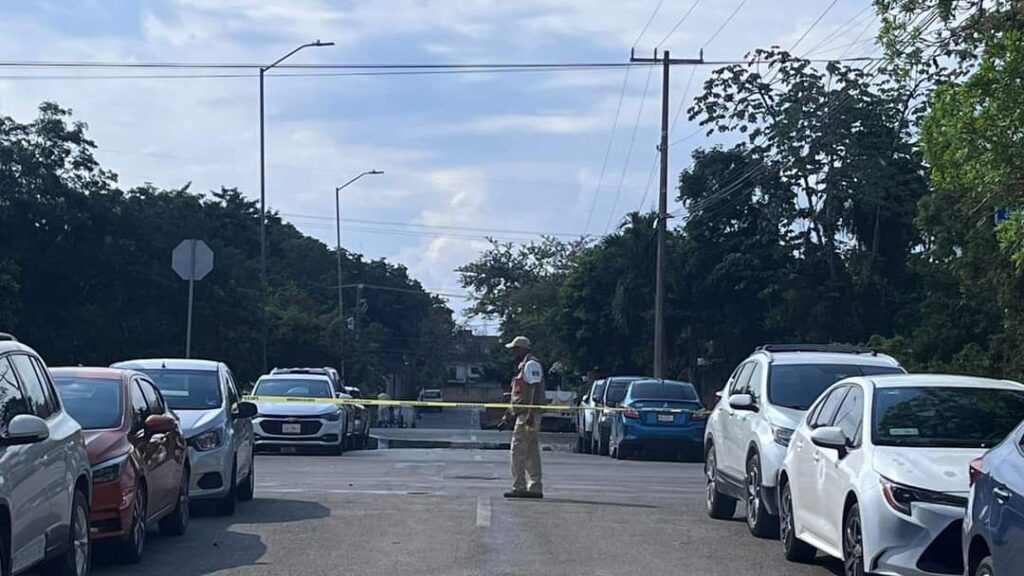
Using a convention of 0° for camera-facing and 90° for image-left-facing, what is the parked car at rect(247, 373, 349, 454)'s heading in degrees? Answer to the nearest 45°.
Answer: approximately 0°

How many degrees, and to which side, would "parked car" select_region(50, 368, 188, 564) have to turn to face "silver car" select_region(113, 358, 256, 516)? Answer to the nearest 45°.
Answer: approximately 135° to its right

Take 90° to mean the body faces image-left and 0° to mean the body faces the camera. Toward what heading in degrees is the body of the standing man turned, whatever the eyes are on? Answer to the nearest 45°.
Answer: approximately 90°

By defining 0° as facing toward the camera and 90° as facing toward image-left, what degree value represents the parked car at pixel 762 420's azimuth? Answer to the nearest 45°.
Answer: approximately 315°

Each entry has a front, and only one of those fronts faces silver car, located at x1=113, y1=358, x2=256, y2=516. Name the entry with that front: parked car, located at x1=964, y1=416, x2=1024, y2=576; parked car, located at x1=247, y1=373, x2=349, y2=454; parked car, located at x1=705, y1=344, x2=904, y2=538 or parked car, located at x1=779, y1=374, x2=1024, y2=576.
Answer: parked car, located at x1=247, y1=373, x2=349, y2=454

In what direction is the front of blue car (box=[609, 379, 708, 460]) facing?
away from the camera

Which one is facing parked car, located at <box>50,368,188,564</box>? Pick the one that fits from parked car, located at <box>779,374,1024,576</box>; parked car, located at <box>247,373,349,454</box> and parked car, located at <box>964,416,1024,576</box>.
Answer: parked car, located at <box>247,373,349,454</box>
